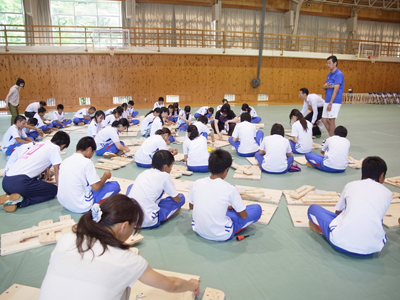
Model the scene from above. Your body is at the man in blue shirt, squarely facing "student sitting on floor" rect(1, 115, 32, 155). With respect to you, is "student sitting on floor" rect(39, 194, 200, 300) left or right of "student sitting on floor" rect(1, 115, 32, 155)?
left

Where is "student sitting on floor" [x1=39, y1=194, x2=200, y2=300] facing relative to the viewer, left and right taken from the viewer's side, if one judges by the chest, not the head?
facing away from the viewer and to the right of the viewer

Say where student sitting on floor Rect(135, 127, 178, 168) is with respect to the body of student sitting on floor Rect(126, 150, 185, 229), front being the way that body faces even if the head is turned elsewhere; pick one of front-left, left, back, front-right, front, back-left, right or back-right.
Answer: front-left

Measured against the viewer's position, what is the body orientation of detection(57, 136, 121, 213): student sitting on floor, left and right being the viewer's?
facing away from the viewer and to the right of the viewer

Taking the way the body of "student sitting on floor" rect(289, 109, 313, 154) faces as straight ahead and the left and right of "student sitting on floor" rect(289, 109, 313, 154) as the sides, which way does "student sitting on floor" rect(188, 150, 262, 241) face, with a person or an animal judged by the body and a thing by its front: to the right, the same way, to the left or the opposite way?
to the right

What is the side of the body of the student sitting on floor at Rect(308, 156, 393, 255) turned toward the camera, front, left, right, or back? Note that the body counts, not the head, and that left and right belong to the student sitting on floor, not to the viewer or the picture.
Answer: back

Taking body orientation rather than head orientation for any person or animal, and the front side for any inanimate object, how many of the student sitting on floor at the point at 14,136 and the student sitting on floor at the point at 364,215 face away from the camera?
1

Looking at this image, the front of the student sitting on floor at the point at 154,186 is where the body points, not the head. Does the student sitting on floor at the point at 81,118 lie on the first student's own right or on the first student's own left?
on the first student's own left

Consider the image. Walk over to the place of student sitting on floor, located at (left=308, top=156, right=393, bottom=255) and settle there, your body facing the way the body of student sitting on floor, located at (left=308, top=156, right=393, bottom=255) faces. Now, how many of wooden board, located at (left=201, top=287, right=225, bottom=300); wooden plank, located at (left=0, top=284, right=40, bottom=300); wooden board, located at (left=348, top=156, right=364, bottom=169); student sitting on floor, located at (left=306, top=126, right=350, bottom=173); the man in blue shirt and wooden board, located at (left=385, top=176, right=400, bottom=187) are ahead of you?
4

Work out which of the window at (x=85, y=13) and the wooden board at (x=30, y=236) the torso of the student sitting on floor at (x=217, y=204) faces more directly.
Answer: the window

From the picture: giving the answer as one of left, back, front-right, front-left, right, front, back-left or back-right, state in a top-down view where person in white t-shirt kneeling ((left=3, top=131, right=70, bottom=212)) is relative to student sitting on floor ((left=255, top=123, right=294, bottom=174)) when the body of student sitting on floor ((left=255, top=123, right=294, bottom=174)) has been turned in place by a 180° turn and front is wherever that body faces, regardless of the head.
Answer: front-right

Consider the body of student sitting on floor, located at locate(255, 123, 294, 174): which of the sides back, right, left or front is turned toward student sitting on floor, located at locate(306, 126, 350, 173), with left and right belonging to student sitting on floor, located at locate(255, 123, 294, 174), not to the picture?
right

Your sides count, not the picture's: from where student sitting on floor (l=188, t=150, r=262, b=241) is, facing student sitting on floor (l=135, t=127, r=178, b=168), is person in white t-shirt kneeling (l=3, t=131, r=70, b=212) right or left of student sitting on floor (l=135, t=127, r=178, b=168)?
left
